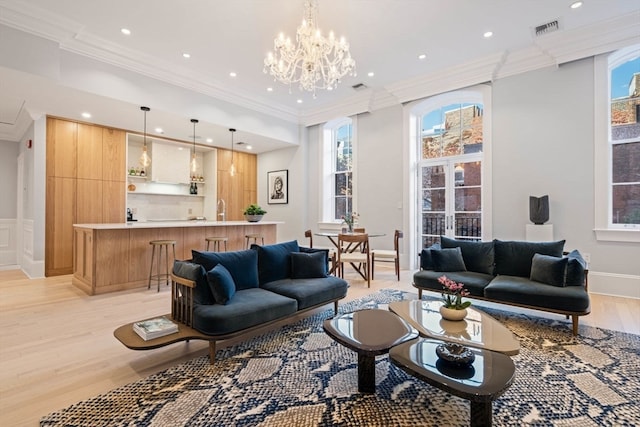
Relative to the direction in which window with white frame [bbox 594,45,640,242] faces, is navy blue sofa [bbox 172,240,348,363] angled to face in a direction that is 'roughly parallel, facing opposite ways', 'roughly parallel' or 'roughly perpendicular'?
roughly perpendicular

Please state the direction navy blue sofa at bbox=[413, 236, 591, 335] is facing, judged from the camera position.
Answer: facing the viewer and to the left of the viewer

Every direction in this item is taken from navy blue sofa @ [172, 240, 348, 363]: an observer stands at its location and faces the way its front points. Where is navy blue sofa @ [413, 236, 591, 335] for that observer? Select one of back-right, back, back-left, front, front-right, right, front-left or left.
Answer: front-left

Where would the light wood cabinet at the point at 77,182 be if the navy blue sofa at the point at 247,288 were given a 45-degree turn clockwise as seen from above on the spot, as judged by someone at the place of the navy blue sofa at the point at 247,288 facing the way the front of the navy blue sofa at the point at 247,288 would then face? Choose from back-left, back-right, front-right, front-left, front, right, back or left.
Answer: back-right

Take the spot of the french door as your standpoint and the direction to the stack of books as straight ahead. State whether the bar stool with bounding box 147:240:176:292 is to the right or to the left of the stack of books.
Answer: right

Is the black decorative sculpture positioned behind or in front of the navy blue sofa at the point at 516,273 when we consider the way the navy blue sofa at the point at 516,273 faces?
behind

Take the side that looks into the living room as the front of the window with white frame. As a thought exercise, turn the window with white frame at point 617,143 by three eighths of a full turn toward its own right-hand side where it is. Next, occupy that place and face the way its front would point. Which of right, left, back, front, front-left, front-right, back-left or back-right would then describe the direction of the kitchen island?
left

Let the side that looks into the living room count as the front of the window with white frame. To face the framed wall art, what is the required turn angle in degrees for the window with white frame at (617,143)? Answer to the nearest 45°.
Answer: approximately 90° to its right

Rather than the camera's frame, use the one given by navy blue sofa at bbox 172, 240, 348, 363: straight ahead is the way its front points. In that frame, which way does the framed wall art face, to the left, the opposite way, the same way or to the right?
to the right

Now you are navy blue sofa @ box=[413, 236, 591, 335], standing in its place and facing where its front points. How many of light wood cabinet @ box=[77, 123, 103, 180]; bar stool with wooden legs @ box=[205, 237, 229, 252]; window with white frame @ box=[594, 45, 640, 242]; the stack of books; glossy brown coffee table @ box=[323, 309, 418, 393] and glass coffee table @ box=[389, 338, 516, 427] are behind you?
1

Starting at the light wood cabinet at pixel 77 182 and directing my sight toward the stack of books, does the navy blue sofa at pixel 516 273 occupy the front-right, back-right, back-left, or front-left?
front-left

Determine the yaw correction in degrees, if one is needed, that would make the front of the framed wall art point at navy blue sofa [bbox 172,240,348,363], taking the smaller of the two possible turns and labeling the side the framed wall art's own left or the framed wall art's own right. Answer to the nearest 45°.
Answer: approximately 45° to the framed wall art's own left

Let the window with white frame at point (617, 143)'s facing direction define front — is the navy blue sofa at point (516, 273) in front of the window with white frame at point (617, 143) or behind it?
in front

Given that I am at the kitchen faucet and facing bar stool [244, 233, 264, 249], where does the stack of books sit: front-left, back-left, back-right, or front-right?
front-right

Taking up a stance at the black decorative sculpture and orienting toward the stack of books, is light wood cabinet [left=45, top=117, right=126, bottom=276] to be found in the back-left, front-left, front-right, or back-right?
front-right

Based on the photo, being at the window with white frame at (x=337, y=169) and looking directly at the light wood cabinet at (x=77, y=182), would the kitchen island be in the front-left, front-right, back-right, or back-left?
front-left
